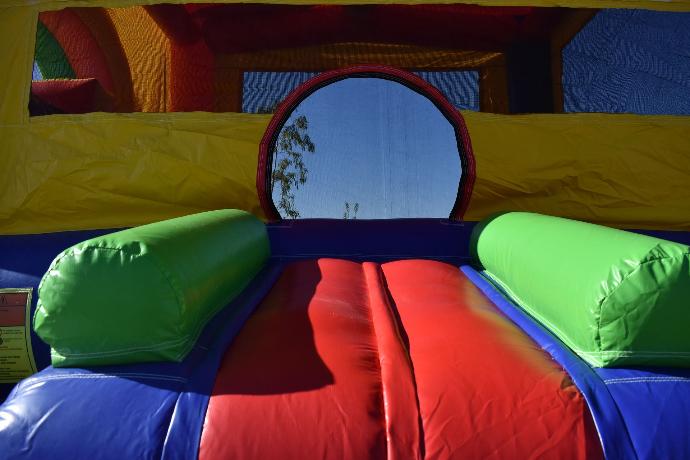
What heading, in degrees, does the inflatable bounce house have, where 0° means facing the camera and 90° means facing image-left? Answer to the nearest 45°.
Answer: approximately 0°
